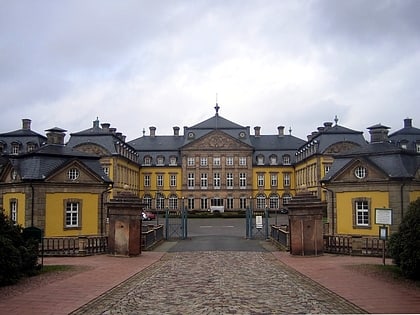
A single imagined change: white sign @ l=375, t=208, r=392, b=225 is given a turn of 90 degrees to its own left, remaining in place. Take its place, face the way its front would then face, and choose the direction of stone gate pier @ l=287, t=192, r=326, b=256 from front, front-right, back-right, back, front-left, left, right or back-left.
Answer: back-left

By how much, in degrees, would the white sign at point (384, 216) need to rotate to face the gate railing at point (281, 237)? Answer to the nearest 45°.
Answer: approximately 135° to its right

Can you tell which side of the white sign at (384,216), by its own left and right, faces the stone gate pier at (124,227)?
right

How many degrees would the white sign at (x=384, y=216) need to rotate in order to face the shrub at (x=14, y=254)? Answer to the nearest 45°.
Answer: approximately 45° to its right

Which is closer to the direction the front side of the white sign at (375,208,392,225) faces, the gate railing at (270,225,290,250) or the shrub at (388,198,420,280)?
the shrub

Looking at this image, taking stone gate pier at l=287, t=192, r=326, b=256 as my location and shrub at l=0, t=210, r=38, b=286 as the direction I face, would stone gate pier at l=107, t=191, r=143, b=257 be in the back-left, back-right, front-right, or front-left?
front-right

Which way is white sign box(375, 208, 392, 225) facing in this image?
toward the camera

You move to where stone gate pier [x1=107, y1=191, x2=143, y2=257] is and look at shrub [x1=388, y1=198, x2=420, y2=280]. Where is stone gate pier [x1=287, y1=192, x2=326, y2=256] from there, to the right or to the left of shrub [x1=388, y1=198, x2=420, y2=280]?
left

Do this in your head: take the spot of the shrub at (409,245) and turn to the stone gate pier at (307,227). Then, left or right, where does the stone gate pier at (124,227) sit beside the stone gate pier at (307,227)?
left

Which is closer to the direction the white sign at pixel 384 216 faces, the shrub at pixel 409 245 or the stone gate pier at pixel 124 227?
the shrub

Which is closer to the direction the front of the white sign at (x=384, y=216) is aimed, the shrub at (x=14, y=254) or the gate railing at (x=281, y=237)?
the shrub
